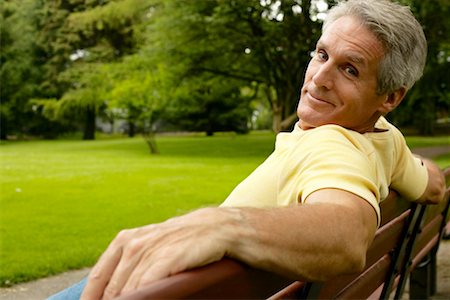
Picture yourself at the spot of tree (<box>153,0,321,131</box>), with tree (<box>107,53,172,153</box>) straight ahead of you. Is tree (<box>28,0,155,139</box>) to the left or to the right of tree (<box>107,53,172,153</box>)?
right

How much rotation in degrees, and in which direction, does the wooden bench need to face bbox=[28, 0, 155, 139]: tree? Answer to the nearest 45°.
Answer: approximately 45° to its right

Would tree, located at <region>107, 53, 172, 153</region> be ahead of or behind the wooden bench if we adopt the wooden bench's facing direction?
ahead

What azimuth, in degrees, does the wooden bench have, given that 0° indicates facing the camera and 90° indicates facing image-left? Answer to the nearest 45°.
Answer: approximately 135°

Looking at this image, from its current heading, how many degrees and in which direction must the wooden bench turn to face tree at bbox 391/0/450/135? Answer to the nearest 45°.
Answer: approximately 45° to its right

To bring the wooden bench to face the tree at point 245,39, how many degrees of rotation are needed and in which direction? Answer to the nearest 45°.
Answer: approximately 45° to its right
